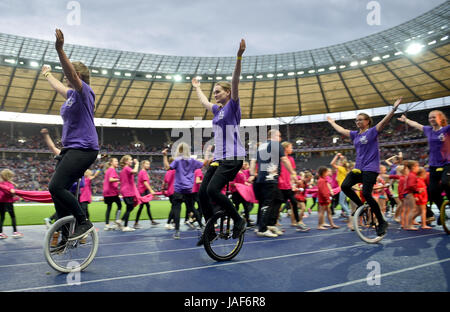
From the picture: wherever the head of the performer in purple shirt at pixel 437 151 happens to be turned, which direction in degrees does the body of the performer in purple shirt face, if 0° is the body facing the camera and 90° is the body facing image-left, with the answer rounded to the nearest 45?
approximately 45°

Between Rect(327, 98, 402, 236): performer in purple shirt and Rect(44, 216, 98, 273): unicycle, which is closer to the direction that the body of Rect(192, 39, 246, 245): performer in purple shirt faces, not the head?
the unicycle

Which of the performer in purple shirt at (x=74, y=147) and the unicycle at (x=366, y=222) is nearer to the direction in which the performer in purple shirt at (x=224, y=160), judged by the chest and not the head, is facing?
the performer in purple shirt

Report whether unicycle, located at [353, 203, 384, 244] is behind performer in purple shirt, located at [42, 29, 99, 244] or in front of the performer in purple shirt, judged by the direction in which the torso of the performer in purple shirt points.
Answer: behind

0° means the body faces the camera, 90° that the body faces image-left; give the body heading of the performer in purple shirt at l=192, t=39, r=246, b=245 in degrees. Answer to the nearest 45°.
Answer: approximately 45°
